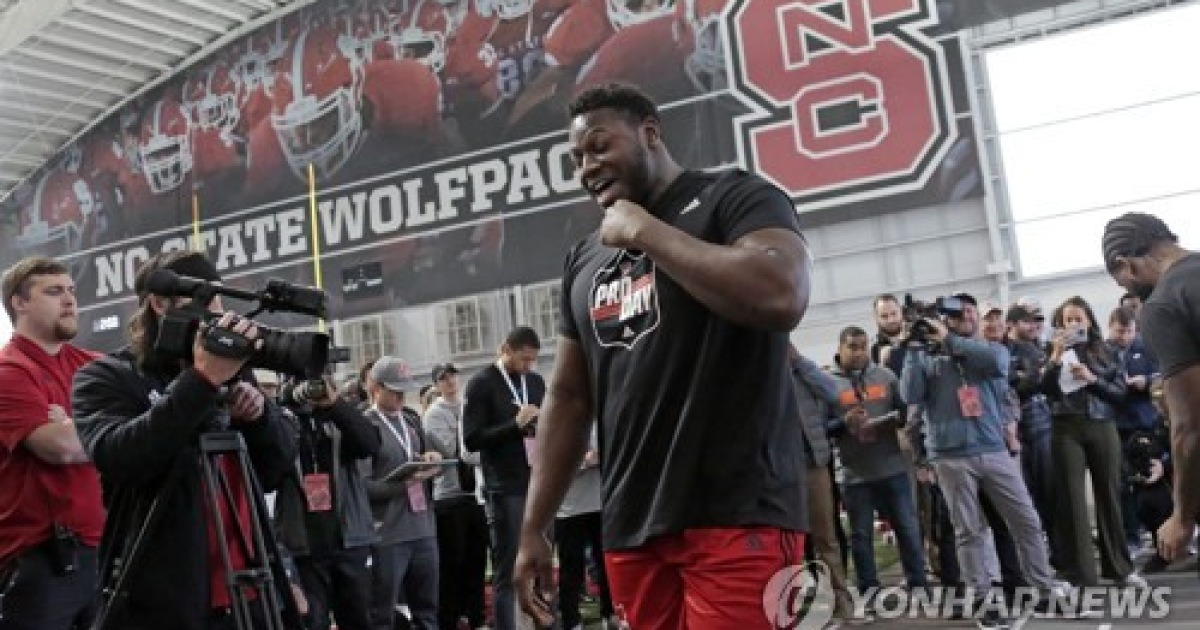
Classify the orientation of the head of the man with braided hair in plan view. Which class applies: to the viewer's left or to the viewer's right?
to the viewer's left

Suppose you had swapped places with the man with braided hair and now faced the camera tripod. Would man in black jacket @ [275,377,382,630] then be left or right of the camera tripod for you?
right

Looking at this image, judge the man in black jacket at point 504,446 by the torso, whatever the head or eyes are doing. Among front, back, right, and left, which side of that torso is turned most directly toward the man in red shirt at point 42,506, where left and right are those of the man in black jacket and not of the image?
right

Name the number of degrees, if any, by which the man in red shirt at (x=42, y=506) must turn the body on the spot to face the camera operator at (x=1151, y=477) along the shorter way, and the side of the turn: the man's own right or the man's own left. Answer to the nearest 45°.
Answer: approximately 45° to the man's own left

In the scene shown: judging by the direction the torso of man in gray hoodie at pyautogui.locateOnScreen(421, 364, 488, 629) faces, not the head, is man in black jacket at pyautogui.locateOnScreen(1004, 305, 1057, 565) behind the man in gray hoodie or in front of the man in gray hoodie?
in front

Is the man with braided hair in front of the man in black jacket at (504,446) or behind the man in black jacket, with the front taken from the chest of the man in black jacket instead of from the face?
in front

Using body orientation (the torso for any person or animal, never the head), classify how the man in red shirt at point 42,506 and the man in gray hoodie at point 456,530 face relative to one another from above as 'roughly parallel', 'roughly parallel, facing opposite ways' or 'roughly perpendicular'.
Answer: roughly parallel

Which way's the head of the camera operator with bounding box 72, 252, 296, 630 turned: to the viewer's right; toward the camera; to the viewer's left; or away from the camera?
to the viewer's right

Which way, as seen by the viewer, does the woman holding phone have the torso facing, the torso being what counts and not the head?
toward the camera

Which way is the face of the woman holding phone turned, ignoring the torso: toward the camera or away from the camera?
toward the camera

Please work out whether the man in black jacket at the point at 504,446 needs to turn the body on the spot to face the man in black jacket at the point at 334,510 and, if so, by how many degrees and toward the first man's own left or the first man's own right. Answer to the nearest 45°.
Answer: approximately 135° to the first man's own right

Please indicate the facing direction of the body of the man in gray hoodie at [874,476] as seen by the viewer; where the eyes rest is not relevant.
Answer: toward the camera

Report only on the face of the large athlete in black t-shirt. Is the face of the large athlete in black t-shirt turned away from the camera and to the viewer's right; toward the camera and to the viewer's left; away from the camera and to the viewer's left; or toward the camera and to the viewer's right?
toward the camera and to the viewer's left

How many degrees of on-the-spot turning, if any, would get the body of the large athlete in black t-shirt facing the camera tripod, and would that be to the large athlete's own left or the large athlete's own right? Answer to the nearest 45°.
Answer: approximately 45° to the large athlete's own right

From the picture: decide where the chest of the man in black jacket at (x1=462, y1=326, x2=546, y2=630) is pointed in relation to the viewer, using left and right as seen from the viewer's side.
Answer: facing the viewer and to the right of the viewer

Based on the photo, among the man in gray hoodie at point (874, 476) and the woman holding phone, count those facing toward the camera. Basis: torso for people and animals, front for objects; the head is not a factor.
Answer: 2
